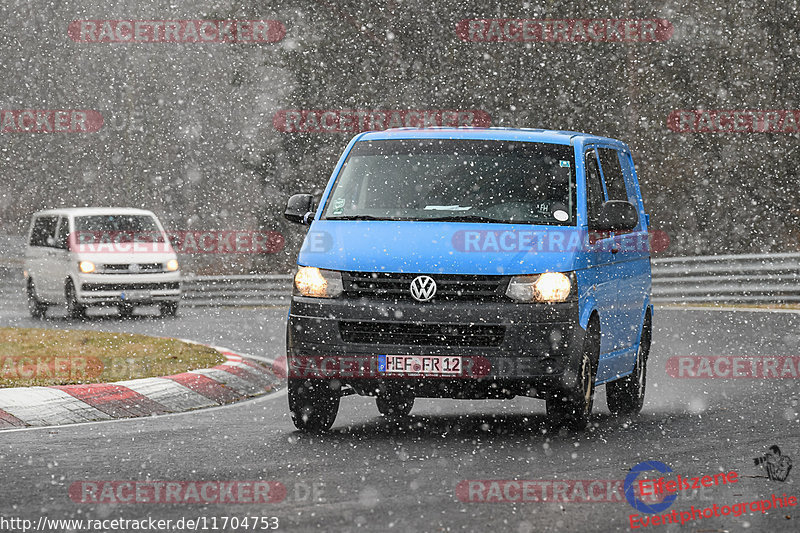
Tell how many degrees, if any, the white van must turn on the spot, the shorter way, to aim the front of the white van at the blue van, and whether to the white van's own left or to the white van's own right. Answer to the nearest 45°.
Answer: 0° — it already faces it

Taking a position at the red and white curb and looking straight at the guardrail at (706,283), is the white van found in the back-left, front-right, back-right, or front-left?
front-left

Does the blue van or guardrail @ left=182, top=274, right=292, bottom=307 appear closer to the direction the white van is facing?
the blue van

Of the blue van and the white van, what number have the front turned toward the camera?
2

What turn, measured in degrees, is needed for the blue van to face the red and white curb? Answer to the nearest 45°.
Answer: approximately 135° to its right

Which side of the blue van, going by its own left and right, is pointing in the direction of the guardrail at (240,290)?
back

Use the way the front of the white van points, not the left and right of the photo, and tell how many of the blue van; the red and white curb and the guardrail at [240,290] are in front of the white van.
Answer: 2

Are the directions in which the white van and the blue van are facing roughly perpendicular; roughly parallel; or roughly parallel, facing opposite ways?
roughly parallel

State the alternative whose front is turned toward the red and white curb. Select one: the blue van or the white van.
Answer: the white van

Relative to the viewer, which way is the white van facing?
toward the camera

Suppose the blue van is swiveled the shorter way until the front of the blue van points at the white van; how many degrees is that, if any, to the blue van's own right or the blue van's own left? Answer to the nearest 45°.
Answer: approximately 135° to the blue van's own right

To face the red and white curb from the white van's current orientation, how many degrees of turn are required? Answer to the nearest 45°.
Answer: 0° — it already faces it
